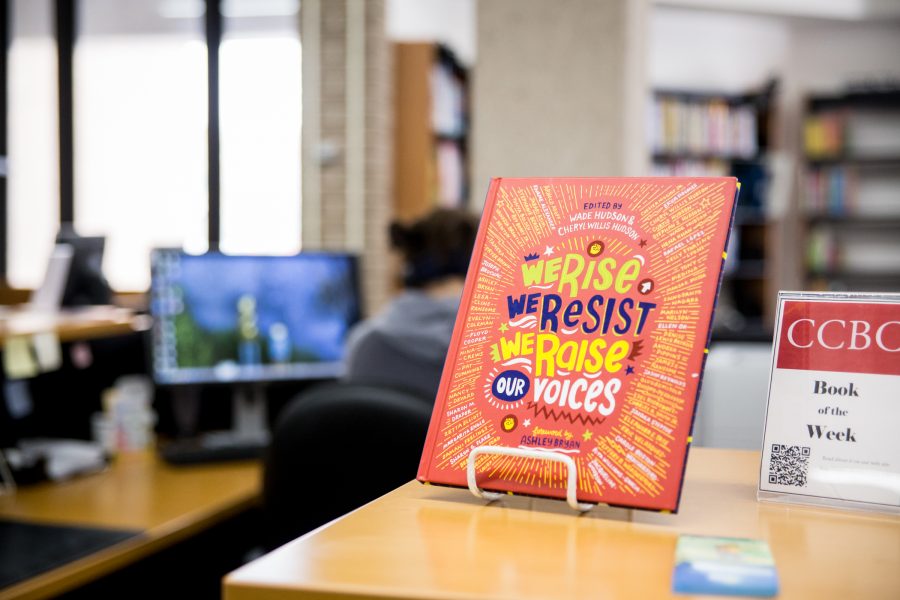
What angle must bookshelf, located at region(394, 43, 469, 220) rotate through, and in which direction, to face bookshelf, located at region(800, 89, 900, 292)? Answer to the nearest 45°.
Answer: approximately 90° to its left

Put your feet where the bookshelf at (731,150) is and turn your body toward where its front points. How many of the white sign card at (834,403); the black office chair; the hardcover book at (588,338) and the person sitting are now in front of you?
4

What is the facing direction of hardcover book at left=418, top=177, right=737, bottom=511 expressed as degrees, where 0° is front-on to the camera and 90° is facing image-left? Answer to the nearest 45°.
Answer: approximately 0°

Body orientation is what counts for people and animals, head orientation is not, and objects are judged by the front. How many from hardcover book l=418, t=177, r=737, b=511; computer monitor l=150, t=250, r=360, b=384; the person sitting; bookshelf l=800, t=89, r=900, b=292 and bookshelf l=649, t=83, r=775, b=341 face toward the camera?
4

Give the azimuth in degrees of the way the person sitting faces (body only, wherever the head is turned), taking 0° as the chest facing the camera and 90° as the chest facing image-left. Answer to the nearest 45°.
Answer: approximately 135°
